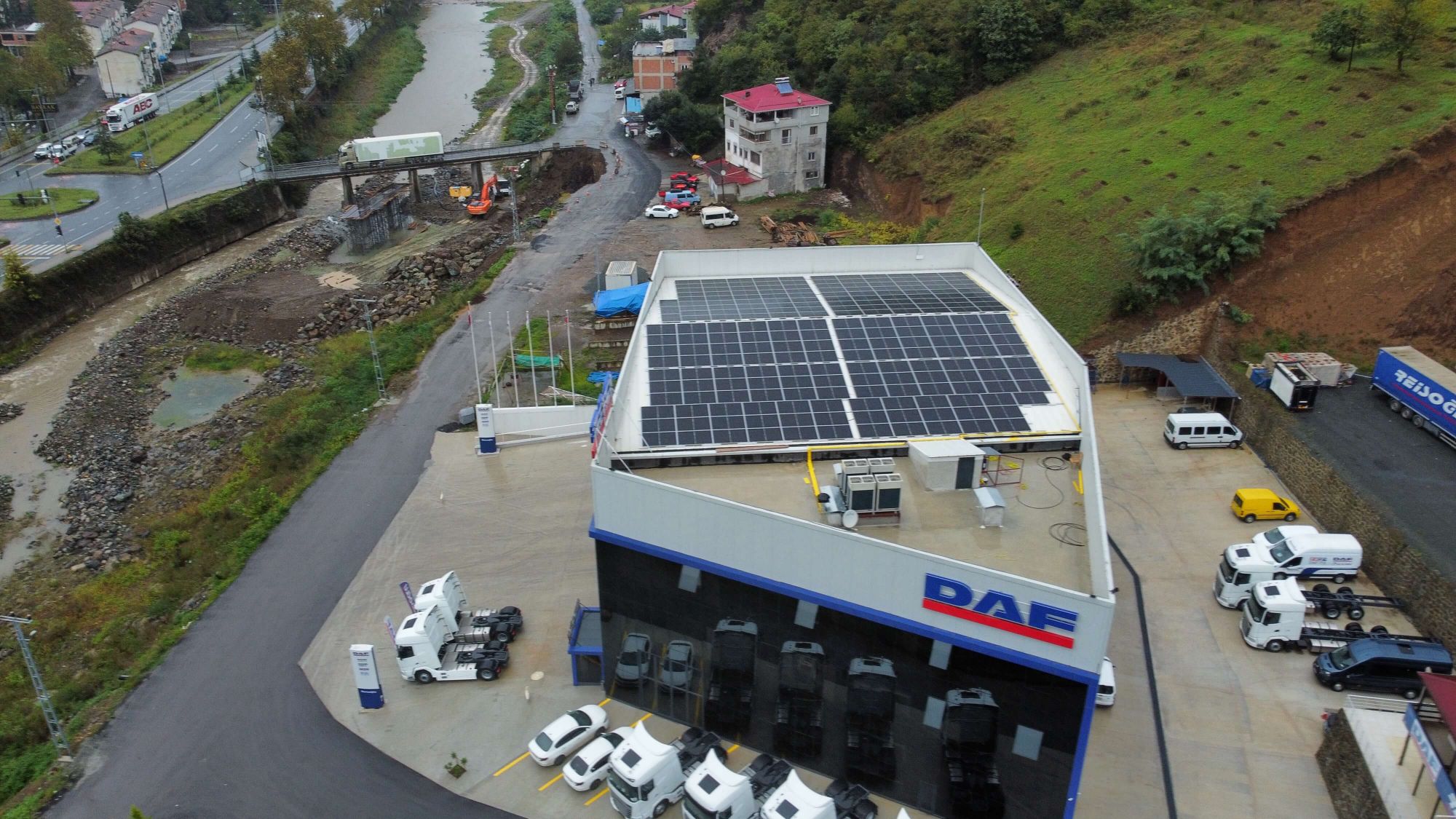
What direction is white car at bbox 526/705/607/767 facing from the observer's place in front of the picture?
facing away from the viewer and to the right of the viewer

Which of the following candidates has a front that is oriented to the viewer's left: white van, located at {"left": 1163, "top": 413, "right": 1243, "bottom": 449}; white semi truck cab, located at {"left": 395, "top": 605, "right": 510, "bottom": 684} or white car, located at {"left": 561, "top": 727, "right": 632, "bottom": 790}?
the white semi truck cab

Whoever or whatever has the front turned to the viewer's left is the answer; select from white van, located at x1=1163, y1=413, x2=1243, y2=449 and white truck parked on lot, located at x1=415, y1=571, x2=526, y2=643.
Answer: the white truck parked on lot

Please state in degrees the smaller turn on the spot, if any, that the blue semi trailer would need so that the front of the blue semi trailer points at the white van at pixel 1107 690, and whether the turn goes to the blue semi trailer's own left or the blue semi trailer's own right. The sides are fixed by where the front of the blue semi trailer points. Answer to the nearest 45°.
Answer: approximately 45° to the blue semi trailer's own right

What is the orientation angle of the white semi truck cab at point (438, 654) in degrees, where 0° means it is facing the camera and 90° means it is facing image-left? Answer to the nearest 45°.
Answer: approximately 90°

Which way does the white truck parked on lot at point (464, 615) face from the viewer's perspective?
to the viewer's left

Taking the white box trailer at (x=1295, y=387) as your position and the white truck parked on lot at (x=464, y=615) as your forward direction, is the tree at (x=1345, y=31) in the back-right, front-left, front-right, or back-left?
back-right

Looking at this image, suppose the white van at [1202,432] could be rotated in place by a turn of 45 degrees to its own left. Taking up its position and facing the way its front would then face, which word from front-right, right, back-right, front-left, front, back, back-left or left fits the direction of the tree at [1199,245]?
front-left

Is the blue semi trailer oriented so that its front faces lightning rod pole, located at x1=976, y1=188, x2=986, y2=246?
no

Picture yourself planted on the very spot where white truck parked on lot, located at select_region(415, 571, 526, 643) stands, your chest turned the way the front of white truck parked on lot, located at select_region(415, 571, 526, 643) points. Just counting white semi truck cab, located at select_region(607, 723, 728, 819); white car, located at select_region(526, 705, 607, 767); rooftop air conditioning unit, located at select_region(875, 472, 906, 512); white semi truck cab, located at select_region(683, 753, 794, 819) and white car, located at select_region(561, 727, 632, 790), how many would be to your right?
0

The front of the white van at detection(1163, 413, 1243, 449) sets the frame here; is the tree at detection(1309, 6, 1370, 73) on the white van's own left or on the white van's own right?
on the white van's own left

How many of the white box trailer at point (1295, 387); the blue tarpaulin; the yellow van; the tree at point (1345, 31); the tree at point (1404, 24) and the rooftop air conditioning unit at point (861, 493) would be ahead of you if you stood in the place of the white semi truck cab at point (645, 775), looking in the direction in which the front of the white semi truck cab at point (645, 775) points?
0

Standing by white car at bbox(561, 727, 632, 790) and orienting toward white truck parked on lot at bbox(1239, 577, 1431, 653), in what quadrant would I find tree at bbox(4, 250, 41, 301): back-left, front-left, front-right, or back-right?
back-left

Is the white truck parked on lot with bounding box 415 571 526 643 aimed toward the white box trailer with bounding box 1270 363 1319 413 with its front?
no

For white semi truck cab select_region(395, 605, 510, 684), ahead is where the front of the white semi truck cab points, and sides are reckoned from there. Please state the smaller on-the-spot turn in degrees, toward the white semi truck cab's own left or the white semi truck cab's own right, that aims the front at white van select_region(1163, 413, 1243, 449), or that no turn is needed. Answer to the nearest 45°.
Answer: approximately 180°

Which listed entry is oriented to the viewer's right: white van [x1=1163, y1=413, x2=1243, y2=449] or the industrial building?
the white van

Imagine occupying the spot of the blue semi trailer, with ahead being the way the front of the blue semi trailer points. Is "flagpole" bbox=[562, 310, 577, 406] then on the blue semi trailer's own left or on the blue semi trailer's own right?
on the blue semi trailer's own right

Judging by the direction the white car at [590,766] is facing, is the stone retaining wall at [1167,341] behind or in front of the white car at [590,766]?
in front

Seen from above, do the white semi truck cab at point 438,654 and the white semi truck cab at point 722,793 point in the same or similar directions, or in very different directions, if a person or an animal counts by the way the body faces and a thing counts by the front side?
same or similar directions

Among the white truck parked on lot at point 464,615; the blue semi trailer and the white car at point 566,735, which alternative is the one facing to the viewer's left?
the white truck parked on lot

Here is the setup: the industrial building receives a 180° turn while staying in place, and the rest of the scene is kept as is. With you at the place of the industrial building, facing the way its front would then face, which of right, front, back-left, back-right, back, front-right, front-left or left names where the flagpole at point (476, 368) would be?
left

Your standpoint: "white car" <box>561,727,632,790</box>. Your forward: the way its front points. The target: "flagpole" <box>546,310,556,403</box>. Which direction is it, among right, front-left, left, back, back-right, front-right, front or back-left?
front-left

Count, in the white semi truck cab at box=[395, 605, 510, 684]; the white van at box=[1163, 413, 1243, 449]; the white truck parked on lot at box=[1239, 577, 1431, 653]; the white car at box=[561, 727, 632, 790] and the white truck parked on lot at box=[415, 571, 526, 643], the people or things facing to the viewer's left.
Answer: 3

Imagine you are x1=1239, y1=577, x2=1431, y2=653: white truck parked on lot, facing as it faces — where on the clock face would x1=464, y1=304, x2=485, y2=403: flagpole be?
The flagpole is roughly at 12 o'clock from the white truck parked on lot.

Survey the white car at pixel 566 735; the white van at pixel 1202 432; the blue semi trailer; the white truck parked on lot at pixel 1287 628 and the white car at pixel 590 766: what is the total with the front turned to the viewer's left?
1
